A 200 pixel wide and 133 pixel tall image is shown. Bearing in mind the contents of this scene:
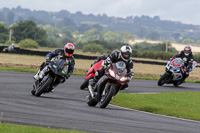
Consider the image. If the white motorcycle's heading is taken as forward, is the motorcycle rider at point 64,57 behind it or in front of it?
in front

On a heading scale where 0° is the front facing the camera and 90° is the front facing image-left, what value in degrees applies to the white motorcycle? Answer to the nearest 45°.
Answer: approximately 45°

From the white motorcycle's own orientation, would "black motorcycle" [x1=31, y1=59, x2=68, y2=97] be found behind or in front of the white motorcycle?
in front
